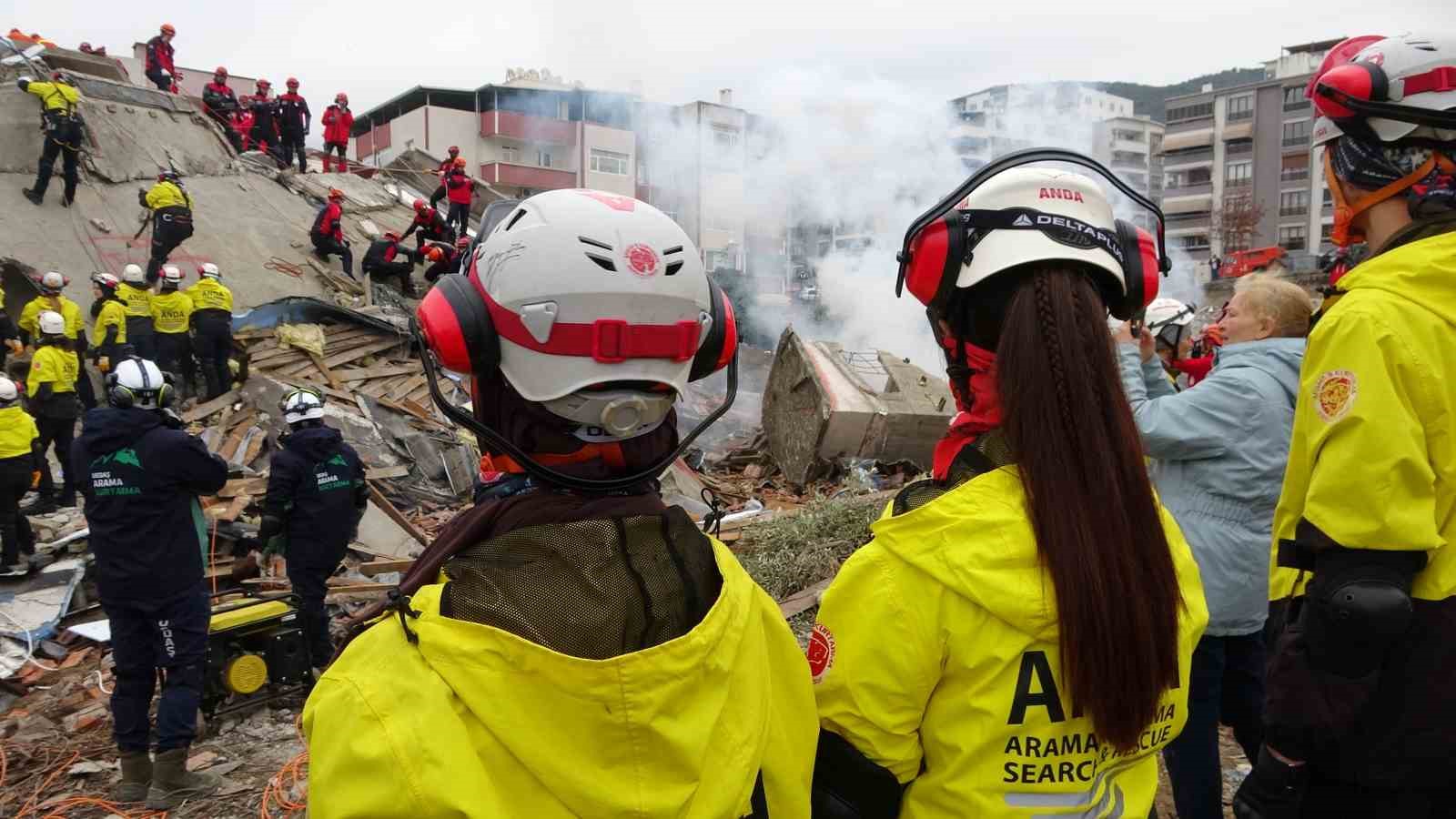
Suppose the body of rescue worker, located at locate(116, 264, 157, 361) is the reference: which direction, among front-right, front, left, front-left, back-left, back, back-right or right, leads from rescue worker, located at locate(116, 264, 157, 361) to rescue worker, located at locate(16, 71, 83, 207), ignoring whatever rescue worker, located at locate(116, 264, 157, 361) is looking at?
front

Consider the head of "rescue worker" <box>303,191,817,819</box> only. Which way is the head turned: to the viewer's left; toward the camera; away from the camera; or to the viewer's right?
away from the camera

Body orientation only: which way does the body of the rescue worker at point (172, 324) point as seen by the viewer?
away from the camera

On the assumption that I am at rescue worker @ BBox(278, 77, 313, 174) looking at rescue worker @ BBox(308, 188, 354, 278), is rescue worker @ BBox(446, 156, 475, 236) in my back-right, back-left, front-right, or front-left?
front-left

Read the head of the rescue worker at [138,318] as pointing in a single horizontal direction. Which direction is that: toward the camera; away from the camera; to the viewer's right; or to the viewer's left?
away from the camera

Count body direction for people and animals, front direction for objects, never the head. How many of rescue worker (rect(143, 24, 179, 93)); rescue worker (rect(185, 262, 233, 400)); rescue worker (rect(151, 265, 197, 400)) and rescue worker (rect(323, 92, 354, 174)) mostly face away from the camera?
2

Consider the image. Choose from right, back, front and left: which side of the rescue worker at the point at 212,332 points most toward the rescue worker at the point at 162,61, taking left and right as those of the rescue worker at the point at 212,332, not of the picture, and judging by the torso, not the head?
front

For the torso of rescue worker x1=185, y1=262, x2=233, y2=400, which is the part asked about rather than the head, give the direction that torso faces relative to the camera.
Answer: away from the camera

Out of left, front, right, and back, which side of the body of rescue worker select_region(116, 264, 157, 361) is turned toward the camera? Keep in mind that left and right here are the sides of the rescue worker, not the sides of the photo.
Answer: back

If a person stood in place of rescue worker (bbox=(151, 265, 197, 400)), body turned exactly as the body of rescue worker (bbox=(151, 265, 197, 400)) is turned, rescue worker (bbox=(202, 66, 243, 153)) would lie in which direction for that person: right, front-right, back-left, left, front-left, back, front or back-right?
front

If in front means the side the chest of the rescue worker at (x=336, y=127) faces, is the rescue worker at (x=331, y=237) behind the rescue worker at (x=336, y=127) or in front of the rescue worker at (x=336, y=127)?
in front

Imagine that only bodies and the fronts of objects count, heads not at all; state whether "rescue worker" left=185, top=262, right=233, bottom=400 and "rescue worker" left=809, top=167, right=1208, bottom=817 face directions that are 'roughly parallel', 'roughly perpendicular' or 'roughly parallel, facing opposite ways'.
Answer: roughly parallel

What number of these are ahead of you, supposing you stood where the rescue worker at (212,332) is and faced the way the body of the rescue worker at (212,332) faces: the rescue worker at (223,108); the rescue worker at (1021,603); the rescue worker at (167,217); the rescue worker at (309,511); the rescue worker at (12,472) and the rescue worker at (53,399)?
2

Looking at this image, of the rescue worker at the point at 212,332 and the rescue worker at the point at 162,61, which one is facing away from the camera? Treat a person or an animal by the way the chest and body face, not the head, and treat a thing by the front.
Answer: the rescue worker at the point at 212,332

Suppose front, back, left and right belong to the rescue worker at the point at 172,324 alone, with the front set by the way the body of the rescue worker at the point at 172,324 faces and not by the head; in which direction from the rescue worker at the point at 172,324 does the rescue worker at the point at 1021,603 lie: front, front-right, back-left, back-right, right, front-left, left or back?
back

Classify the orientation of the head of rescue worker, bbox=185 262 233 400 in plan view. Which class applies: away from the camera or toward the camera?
away from the camera

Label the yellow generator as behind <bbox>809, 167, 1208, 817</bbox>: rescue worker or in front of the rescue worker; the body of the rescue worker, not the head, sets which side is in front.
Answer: in front
